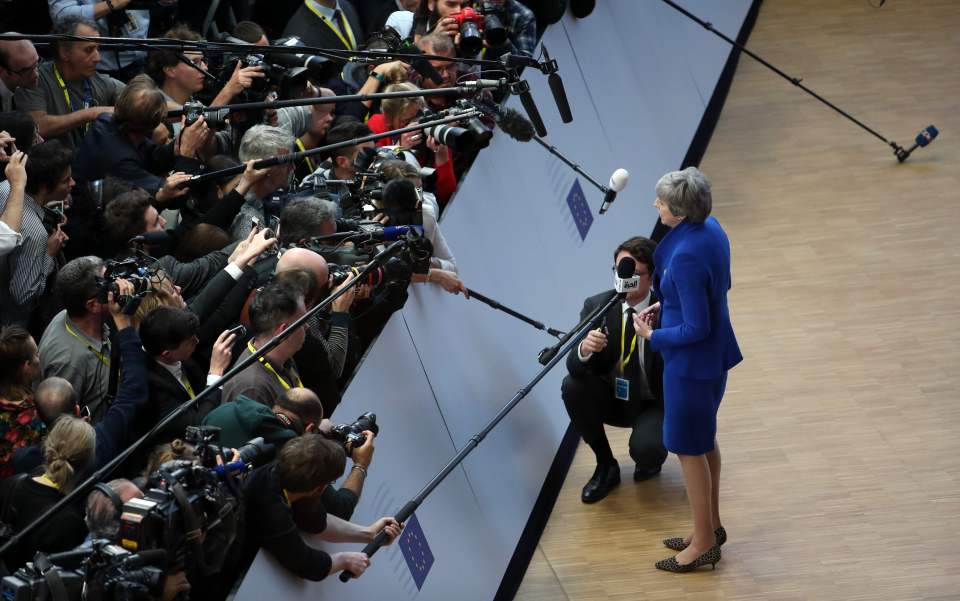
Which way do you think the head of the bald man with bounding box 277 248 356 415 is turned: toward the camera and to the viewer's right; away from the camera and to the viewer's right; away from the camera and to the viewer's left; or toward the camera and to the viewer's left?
away from the camera and to the viewer's right

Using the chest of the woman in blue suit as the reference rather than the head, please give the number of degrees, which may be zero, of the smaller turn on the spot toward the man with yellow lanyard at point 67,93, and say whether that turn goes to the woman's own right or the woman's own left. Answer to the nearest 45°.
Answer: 0° — they already face them

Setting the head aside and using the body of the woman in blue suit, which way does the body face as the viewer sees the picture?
to the viewer's left

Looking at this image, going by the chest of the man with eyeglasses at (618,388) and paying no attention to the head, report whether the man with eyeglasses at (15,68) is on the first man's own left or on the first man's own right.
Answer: on the first man's own right

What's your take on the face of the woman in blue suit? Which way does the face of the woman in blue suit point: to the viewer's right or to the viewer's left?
to the viewer's left

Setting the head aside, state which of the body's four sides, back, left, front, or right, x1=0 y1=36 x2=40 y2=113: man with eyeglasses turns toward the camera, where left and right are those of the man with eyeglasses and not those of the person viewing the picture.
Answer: right
